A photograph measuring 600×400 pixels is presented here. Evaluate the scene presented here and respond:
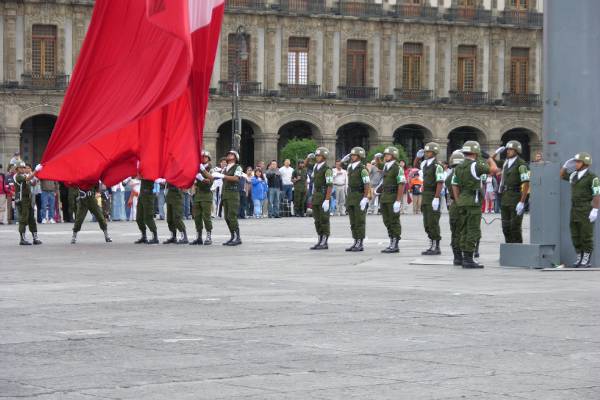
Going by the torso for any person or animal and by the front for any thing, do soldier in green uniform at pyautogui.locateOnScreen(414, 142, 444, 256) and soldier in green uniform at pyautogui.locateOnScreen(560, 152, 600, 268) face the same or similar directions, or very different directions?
same or similar directions

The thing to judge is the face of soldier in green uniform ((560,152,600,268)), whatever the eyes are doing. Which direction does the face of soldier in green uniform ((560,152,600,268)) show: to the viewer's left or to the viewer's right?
to the viewer's left

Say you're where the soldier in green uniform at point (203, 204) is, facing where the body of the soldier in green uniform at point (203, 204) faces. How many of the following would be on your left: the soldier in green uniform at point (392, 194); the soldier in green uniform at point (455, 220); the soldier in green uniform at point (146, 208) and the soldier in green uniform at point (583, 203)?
3

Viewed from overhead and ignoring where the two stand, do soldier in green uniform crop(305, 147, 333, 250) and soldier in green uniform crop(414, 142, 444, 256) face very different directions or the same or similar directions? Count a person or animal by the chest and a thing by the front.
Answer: same or similar directions

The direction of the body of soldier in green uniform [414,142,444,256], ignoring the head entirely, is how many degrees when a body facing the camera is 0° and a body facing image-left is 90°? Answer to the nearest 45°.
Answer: approximately 45°

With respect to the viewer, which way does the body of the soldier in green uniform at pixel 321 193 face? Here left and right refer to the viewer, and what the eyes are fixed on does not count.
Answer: facing the viewer and to the left of the viewer

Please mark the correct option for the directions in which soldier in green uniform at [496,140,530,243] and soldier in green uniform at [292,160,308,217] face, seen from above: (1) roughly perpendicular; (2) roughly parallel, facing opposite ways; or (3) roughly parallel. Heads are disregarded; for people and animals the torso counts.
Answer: roughly parallel

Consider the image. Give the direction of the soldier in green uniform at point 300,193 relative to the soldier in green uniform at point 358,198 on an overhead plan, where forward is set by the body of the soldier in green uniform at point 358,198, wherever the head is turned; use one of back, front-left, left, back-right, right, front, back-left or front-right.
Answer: back-right

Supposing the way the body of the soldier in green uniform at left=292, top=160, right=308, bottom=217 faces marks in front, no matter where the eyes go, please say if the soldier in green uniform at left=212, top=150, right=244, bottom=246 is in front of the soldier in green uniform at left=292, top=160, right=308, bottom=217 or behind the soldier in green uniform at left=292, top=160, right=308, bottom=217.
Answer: in front
